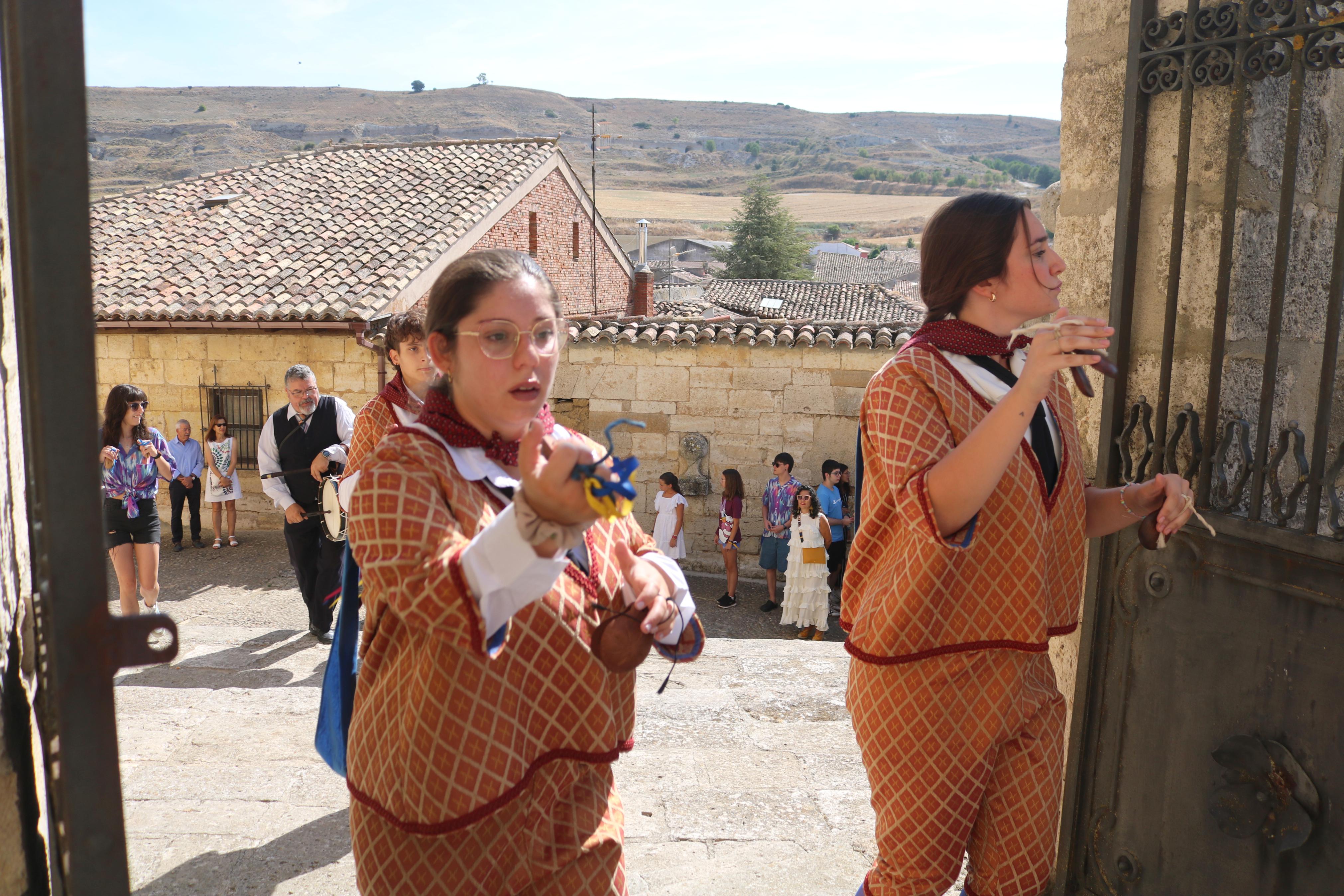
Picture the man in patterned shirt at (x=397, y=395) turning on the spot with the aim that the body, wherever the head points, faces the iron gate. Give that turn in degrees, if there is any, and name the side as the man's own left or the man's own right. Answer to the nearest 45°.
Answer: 0° — they already face it

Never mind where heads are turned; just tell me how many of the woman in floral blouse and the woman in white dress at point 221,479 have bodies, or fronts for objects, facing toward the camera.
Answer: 2

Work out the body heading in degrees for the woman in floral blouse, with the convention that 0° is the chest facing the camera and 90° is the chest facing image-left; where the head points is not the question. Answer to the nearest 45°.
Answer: approximately 0°

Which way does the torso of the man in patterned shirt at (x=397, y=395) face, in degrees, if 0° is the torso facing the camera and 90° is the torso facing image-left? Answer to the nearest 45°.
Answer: approximately 315°

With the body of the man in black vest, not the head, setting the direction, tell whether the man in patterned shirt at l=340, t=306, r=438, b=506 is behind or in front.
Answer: in front

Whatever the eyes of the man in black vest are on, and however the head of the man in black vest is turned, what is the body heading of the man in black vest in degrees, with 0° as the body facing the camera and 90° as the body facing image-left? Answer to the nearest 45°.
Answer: approximately 315°

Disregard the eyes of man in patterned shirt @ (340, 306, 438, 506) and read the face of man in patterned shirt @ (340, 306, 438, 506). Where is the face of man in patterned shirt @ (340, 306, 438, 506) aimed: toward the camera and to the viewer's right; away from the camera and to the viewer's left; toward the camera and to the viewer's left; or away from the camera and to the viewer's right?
toward the camera and to the viewer's right

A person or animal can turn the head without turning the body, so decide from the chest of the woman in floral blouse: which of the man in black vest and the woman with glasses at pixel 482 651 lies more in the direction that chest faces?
the woman with glasses

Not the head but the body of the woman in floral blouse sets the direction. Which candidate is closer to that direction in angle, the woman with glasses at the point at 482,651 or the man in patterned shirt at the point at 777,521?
the woman with glasses

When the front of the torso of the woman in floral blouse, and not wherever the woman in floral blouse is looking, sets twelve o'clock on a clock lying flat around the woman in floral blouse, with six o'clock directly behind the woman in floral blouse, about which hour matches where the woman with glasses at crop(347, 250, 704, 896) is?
The woman with glasses is roughly at 12 o'clock from the woman in floral blouse.

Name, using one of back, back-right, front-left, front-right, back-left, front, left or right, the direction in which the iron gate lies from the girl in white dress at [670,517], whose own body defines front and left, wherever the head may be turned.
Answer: front-left
